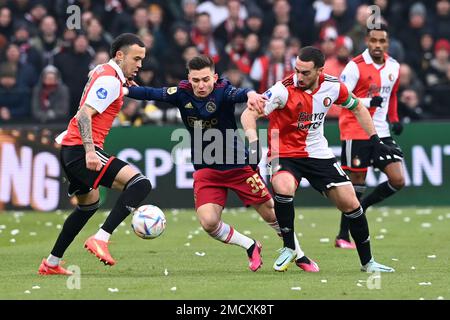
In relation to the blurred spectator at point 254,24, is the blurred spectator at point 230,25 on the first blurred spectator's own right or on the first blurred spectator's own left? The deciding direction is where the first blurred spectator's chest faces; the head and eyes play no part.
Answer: on the first blurred spectator's own right

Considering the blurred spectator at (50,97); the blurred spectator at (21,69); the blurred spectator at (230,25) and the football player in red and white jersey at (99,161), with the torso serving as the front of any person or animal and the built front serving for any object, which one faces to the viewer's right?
the football player in red and white jersey

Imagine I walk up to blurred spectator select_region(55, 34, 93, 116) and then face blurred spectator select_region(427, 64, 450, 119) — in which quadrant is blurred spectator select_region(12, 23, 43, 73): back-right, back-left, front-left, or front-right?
back-left

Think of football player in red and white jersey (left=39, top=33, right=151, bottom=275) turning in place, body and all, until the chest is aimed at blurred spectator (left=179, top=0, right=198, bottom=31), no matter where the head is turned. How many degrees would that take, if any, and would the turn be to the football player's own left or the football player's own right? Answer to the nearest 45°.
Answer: approximately 90° to the football player's own left

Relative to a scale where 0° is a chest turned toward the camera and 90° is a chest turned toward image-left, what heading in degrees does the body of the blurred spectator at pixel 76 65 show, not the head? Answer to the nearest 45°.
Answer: approximately 0°

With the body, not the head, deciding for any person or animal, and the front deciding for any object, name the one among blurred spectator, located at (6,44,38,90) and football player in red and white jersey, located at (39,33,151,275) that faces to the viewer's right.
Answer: the football player in red and white jersey

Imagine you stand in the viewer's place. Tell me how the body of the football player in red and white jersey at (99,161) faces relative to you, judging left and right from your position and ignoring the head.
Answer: facing to the right of the viewer
